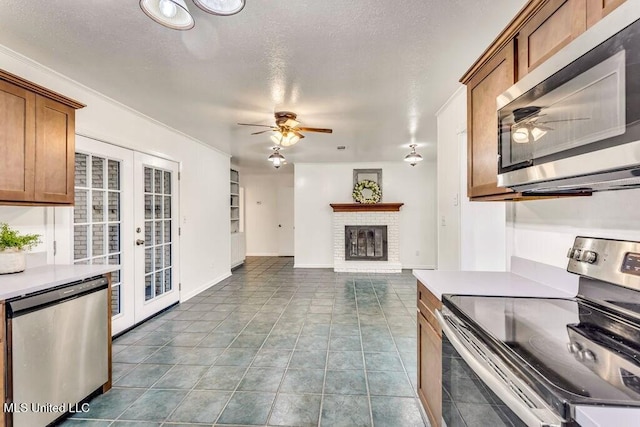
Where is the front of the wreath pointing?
toward the camera

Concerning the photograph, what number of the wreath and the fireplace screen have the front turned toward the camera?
2

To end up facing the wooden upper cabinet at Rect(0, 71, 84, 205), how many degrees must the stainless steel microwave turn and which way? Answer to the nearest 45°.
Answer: approximately 45° to its right

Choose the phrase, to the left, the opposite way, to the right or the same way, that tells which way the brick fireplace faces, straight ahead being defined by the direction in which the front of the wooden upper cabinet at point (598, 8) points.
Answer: to the left

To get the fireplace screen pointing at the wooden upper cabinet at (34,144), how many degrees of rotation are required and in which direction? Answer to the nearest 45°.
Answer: approximately 45° to its right

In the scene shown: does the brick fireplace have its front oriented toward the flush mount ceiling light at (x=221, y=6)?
yes

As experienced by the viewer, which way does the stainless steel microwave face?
facing the viewer and to the left of the viewer

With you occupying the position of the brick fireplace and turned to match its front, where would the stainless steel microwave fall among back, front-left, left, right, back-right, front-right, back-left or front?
front

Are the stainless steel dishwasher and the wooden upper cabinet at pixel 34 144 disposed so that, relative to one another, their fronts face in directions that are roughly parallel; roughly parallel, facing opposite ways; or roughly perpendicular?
roughly parallel

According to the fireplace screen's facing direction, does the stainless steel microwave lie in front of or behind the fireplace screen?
in front

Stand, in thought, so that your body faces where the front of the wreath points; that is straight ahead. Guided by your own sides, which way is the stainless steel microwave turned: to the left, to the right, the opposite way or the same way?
to the right

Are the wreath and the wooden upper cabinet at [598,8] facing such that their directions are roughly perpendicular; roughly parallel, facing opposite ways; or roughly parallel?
roughly perpendicular

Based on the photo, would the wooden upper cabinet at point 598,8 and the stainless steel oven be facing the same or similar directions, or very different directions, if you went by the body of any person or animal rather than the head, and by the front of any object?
same or similar directions

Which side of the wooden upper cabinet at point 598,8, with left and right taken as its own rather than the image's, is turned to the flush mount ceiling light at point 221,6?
front

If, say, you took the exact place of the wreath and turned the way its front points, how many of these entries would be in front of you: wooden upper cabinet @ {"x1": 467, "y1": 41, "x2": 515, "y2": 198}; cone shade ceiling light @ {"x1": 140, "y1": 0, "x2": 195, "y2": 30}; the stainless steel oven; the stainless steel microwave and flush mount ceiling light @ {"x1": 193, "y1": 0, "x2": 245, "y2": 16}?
5
